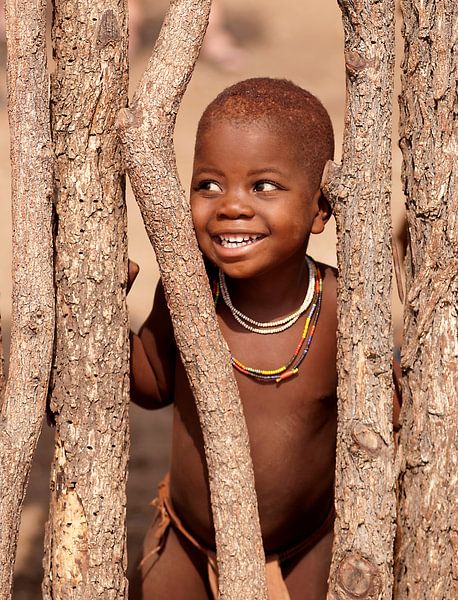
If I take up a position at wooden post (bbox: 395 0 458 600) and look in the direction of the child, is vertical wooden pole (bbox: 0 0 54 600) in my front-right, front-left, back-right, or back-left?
front-left

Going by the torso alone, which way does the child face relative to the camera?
toward the camera

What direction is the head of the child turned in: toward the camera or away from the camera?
toward the camera

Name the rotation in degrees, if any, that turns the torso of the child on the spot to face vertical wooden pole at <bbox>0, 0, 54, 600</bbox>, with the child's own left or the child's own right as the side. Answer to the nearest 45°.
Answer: approximately 45° to the child's own right
